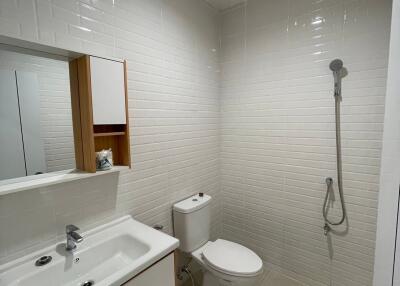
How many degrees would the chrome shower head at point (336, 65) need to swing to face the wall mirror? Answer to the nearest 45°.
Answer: approximately 45° to its right

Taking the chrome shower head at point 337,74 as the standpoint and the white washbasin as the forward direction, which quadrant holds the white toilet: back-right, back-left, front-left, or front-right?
front-right

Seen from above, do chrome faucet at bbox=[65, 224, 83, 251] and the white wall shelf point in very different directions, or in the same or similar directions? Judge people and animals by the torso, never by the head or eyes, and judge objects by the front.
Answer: same or similar directions

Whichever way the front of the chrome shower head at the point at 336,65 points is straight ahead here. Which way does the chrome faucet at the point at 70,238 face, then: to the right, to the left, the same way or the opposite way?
to the left

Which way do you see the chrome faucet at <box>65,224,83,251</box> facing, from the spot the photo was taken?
facing the viewer and to the right of the viewer

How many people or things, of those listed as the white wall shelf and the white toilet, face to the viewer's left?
0

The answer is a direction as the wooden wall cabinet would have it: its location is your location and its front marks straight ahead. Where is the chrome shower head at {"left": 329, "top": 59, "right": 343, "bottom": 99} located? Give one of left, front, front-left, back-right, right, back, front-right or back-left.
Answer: front-left

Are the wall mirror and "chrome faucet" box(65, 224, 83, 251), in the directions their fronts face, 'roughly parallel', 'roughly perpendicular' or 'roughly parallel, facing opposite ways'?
roughly parallel

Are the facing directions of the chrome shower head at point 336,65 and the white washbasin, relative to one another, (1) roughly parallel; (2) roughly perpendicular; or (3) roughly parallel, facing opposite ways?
roughly perpendicular

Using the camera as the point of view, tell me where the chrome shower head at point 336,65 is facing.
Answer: facing the viewer

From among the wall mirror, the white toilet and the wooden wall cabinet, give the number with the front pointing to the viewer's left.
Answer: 0
